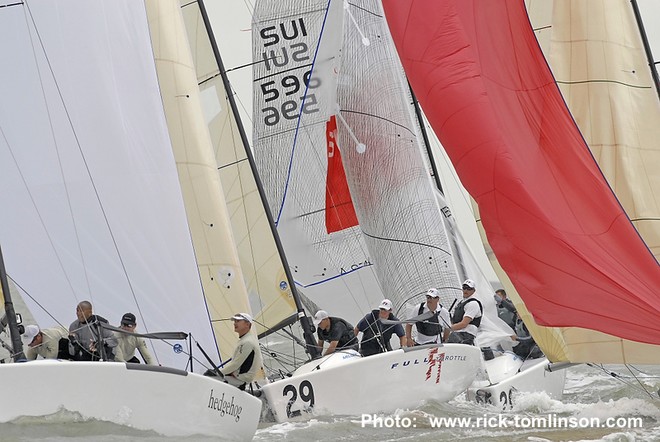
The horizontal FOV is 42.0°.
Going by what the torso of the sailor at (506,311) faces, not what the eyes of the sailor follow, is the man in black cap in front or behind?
in front

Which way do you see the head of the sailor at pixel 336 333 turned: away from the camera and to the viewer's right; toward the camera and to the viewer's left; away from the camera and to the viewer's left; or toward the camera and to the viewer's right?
toward the camera and to the viewer's left

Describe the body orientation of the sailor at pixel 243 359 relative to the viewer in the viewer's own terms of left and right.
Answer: facing to the left of the viewer

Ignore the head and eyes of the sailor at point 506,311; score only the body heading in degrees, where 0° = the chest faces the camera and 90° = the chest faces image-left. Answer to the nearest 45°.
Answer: approximately 45°

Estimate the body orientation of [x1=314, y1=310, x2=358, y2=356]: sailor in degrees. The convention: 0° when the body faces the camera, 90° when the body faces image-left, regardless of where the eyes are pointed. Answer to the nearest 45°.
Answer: approximately 45°
